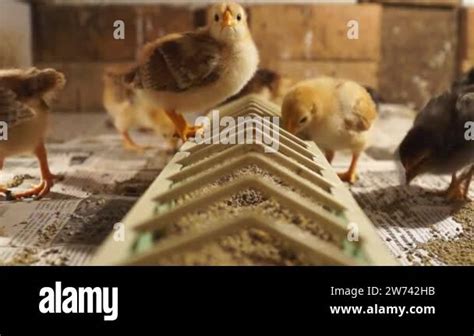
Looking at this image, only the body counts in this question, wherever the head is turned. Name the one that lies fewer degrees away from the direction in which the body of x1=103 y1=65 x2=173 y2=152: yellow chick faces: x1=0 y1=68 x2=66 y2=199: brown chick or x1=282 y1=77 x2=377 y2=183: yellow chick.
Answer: the yellow chick

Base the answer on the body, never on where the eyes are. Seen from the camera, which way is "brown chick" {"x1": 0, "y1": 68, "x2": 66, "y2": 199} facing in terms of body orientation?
to the viewer's left

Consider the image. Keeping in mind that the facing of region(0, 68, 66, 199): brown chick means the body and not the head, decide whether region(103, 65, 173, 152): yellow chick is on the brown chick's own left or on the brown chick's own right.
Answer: on the brown chick's own right

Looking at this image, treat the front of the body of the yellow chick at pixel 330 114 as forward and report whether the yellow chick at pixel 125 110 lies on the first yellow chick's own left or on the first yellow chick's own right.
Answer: on the first yellow chick's own right

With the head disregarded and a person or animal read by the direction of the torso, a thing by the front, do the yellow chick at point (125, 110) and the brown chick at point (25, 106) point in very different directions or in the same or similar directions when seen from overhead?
very different directions

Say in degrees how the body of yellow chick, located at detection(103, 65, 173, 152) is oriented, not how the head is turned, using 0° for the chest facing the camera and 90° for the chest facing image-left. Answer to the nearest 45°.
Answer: approximately 270°

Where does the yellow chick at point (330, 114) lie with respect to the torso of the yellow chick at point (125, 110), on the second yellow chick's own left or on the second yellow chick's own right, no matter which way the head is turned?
on the second yellow chick's own right

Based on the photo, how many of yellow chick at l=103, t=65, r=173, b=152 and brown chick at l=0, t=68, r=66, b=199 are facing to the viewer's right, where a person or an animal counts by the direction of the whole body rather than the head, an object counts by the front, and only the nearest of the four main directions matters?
1

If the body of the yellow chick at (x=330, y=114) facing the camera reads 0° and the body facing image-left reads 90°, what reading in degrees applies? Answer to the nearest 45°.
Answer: approximately 45°
